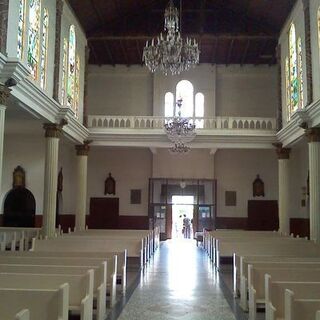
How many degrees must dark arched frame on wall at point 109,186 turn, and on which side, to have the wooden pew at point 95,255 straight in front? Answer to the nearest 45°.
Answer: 0° — it already faces it

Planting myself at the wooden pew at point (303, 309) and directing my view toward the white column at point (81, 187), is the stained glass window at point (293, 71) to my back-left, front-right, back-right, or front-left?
front-right

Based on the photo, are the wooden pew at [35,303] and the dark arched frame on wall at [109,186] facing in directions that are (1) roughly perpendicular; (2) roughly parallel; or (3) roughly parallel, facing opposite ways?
roughly parallel

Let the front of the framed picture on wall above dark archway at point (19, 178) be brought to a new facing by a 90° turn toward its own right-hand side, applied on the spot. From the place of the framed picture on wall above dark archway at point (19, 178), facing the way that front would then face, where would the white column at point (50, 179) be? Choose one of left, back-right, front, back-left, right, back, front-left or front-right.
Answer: left

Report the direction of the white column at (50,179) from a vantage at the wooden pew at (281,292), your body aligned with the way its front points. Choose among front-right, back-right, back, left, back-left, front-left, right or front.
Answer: back-right

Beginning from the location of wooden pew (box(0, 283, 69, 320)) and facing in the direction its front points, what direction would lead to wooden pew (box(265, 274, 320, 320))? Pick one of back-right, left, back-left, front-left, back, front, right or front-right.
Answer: left

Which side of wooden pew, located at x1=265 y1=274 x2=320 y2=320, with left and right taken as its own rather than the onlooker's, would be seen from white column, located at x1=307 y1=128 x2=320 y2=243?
back

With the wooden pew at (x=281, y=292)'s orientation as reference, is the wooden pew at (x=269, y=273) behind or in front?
behind

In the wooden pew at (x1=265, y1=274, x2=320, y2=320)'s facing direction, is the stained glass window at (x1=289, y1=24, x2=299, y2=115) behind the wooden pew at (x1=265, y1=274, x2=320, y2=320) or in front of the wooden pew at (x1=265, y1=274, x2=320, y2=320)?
behind

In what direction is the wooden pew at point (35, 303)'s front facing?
toward the camera

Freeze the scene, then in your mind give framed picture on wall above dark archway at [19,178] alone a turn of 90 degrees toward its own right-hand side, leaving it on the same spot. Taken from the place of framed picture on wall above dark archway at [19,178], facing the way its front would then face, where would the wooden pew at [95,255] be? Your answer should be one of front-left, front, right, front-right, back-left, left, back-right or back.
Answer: left

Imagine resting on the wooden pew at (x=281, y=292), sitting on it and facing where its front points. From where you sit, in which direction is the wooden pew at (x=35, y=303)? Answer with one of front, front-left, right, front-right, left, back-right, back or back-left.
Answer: front-right

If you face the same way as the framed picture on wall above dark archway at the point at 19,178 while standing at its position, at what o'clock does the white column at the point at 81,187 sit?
The white column is roughly at 10 o'clock from the framed picture on wall above dark archway.

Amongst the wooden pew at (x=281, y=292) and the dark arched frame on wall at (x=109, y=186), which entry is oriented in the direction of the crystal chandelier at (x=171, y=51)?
the dark arched frame on wall

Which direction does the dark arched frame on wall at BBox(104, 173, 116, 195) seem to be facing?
toward the camera
